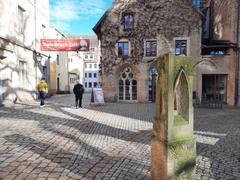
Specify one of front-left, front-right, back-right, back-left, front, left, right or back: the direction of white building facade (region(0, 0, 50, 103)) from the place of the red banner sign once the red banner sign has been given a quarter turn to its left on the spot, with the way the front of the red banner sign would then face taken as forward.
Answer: back

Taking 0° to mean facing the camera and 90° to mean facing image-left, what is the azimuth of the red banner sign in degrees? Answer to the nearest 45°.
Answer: approximately 0°

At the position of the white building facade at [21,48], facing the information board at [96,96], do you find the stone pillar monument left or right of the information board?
right

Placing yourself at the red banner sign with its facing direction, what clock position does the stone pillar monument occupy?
The stone pillar monument is roughly at 12 o'clock from the red banner sign.
